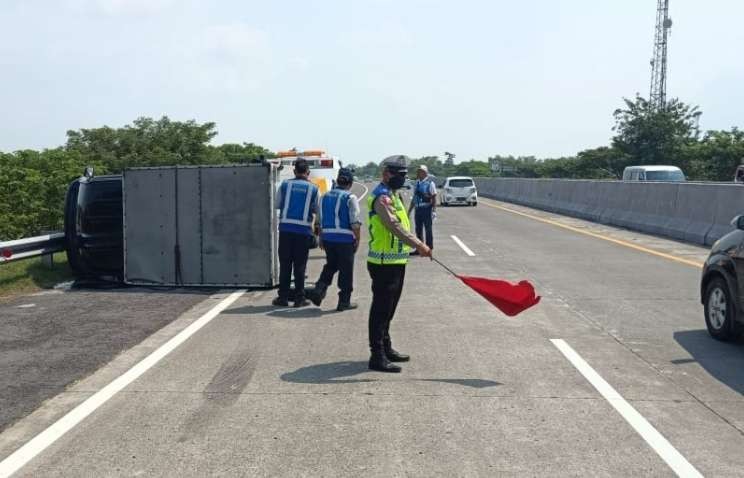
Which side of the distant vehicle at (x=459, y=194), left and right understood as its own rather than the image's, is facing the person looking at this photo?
back

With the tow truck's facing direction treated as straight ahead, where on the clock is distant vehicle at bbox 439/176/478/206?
The distant vehicle is roughly at 1 o'clock from the tow truck.

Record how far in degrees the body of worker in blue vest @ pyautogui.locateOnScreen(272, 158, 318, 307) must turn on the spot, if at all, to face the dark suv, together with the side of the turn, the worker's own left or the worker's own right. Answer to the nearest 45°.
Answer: approximately 135° to the worker's own right

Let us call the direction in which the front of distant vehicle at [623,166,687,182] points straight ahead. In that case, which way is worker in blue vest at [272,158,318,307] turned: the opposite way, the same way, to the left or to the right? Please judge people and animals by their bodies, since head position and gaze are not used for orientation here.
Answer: the opposite way

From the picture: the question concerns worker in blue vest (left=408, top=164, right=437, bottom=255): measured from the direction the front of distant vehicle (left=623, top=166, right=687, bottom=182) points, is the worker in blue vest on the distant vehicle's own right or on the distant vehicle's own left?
on the distant vehicle's own right

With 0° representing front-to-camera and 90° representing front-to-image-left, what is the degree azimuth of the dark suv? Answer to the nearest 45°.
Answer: approximately 135°

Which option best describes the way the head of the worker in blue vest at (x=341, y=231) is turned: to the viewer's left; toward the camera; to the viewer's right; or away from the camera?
away from the camera

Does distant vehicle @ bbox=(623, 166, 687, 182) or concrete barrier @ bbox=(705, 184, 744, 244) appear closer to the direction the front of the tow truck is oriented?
the distant vehicle

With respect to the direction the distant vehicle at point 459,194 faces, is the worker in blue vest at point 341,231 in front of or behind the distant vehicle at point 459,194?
behind
